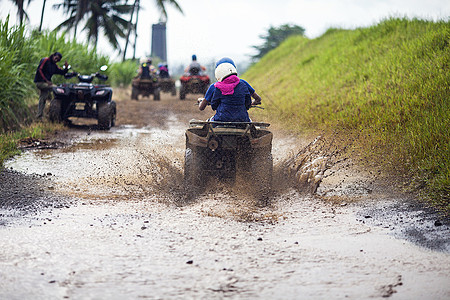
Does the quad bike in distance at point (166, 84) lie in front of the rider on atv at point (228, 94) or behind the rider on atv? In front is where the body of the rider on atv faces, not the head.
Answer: in front

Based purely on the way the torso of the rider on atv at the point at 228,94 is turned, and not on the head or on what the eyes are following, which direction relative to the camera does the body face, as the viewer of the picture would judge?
away from the camera

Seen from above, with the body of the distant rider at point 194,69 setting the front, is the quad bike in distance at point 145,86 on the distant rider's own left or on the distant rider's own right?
on the distant rider's own left

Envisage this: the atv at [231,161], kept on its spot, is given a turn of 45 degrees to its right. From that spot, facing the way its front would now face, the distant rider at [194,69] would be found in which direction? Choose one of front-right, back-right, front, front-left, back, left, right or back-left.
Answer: front-left

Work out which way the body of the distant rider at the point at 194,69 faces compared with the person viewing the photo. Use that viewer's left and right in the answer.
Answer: facing away from the viewer

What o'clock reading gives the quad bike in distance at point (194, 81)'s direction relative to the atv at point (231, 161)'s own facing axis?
The quad bike in distance is roughly at 12 o'clock from the atv.

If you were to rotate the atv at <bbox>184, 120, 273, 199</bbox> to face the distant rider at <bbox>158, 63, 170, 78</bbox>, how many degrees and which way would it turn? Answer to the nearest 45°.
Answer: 0° — it already faces them

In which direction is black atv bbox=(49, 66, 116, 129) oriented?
toward the camera

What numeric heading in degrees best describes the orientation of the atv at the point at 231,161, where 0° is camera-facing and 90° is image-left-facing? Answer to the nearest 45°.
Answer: approximately 180°

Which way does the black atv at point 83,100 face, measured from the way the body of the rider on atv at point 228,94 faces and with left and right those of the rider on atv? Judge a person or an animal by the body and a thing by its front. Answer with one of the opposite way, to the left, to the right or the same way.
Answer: the opposite way

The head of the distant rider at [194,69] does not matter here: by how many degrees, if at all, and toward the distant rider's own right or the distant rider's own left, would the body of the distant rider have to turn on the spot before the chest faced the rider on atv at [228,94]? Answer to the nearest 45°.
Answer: approximately 180°

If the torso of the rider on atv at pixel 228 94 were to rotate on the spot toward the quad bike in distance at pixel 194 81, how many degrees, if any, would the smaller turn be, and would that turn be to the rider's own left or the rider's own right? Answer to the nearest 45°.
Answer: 0° — they already face it

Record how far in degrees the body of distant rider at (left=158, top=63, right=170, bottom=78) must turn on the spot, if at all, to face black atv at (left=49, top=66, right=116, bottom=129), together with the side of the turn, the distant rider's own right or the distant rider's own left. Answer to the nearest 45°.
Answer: approximately 180°

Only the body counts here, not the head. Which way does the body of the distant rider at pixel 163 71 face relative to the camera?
away from the camera
